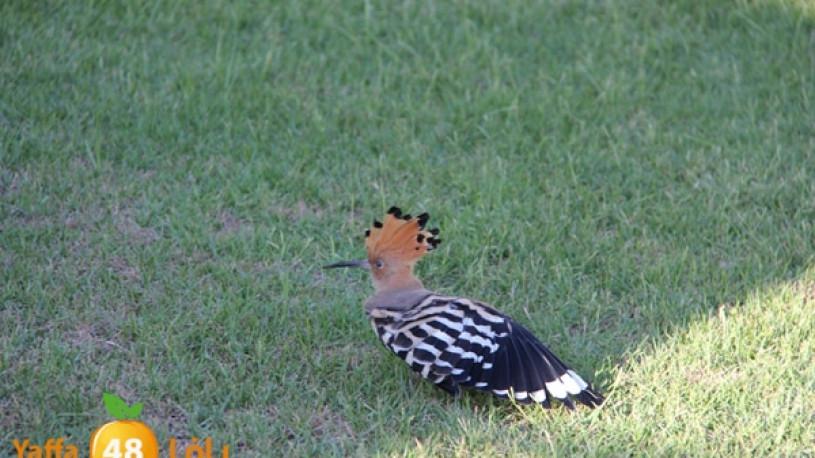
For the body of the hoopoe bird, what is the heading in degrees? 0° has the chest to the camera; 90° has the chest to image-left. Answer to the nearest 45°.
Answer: approximately 90°
